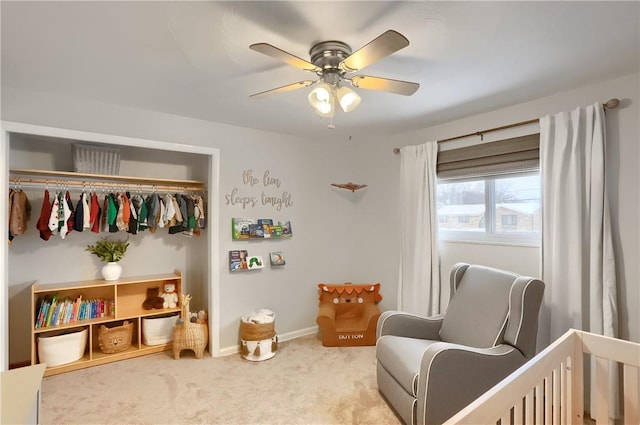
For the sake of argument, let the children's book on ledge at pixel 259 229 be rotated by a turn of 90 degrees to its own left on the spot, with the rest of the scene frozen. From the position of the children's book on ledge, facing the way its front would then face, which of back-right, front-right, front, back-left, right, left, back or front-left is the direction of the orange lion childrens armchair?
front

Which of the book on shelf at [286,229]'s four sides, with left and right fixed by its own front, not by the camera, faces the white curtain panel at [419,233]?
left

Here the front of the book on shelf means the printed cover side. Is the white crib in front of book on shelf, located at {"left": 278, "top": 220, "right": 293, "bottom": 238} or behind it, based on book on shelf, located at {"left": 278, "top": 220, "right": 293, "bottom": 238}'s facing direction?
in front

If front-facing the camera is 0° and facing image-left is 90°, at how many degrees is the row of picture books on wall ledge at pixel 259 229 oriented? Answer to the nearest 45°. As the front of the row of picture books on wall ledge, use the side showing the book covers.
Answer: approximately 0°

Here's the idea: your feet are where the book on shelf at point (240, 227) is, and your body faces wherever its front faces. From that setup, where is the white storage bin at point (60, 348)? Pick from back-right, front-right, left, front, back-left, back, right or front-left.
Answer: right

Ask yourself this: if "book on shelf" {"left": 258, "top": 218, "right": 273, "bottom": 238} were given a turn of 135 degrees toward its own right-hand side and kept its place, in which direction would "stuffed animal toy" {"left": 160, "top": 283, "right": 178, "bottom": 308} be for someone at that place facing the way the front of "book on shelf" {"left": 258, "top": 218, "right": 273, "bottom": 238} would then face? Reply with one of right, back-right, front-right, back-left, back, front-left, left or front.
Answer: front-left

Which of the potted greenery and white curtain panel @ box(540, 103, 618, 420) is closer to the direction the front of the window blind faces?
the potted greenery

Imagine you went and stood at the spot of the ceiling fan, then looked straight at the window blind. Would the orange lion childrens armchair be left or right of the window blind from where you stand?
left

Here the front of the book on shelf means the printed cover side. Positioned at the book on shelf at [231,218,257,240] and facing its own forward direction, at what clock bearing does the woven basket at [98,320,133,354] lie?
The woven basket is roughly at 3 o'clock from the book on shelf.

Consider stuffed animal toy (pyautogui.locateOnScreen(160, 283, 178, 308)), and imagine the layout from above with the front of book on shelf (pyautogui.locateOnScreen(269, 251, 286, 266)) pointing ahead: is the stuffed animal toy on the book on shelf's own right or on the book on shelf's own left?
on the book on shelf's own right
